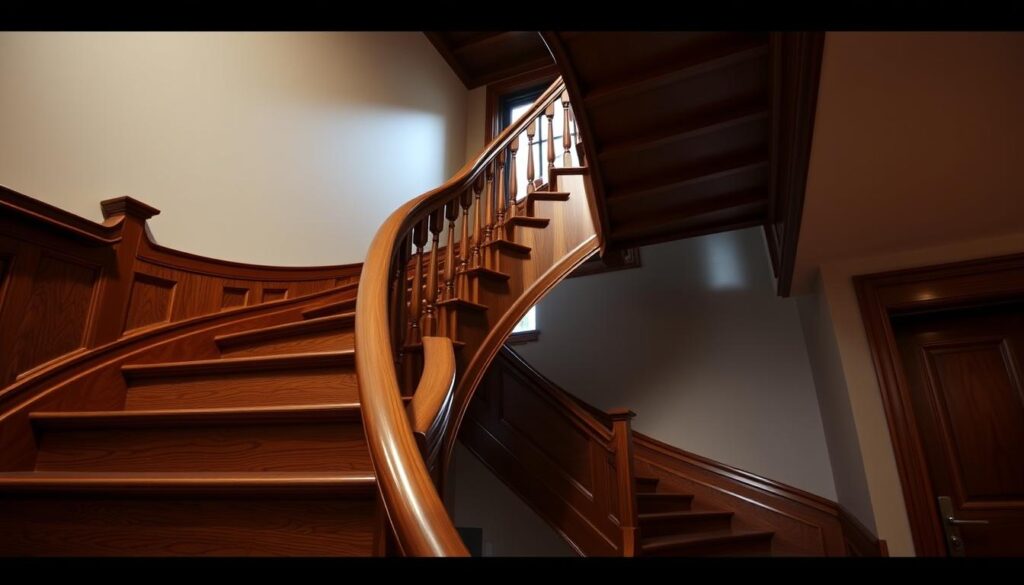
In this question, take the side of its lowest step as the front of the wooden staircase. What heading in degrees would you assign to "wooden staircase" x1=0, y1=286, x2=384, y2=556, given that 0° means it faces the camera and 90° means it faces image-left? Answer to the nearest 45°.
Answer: approximately 0°

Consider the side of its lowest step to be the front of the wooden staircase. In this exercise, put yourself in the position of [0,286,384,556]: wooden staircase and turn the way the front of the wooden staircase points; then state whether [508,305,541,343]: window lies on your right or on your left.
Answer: on your left

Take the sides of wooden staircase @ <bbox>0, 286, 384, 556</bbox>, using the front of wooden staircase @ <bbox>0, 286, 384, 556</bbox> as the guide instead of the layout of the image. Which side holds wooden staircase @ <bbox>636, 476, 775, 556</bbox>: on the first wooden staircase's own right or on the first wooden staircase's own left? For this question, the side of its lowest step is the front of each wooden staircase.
on the first wooden staircase's own left

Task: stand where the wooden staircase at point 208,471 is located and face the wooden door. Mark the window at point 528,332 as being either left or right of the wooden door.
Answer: left

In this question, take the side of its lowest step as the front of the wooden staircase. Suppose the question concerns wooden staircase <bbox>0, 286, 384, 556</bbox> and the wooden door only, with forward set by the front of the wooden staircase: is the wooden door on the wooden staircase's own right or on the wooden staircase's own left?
on the wooden staircase's own left

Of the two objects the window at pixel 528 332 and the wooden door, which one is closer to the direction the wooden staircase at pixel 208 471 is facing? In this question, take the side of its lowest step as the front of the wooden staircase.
the wooden door
